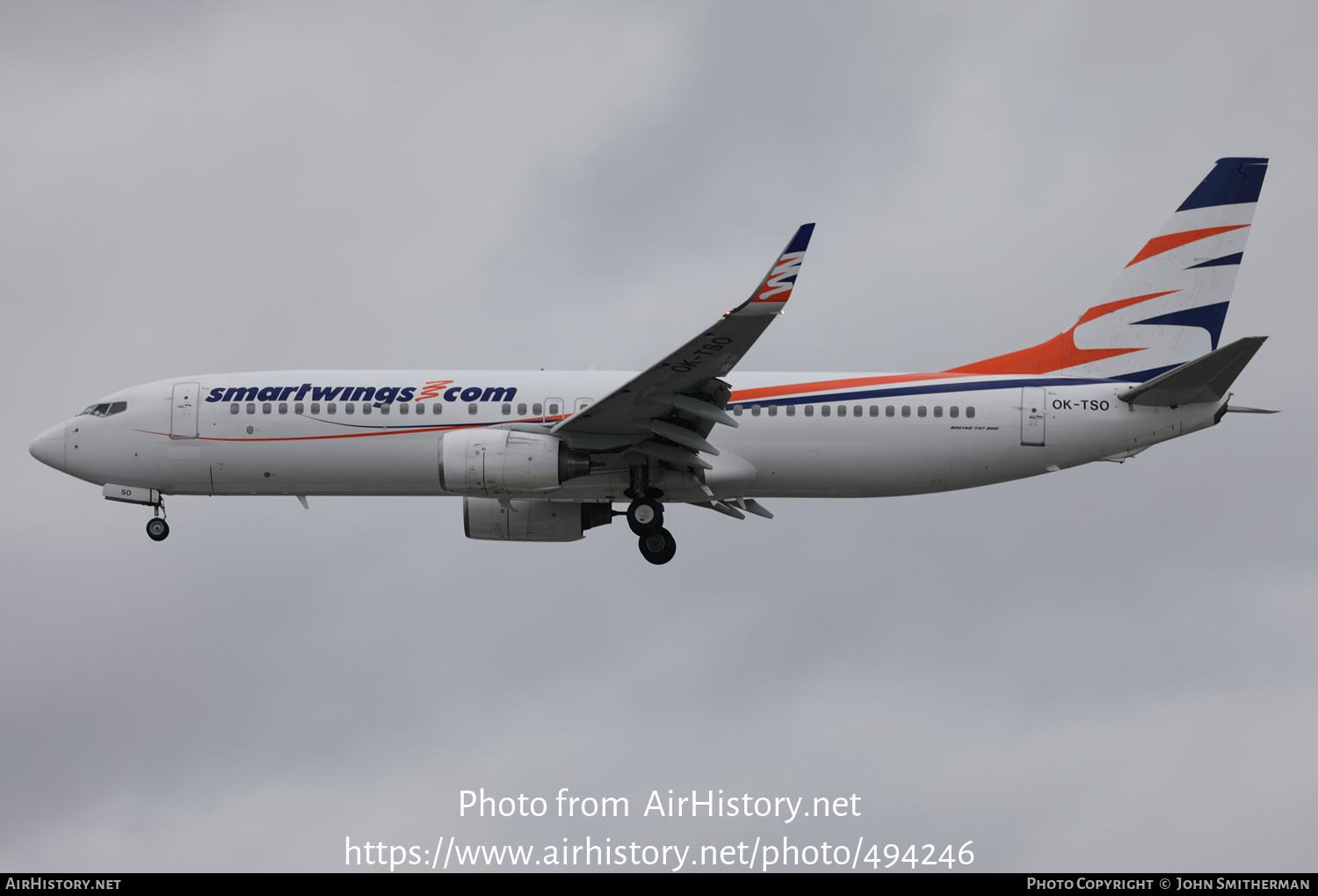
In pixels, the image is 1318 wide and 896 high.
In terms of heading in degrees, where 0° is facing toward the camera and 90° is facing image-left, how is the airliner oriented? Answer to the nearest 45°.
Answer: approximately 90°
